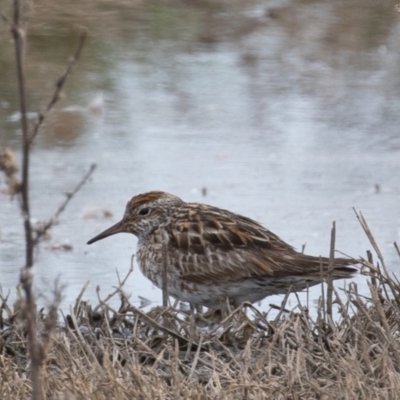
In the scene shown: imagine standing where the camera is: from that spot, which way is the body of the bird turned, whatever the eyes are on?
to the viewer's left

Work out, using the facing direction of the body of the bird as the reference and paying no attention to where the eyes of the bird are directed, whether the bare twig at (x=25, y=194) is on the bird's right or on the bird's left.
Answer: on the bird's left
